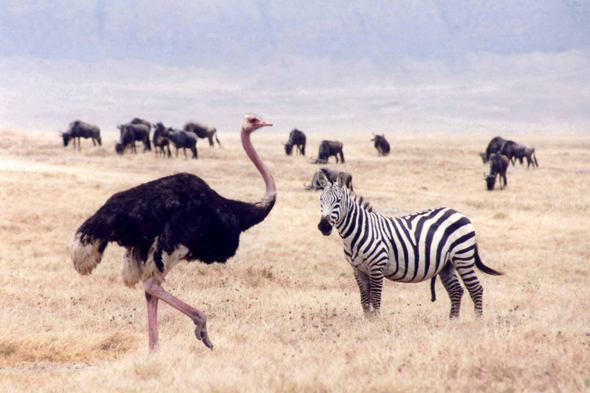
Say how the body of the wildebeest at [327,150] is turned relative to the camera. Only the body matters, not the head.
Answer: to the viewer's left

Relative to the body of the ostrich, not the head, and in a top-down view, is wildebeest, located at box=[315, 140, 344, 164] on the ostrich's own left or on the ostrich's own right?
on the ostrich's own left

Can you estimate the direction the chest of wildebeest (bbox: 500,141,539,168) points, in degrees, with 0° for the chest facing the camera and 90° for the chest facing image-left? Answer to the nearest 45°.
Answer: approximately 90°

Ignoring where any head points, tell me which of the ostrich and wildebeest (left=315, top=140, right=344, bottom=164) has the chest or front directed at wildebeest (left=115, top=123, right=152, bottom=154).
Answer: wildebeest (left=315, top=140, right=344, bottom=164)

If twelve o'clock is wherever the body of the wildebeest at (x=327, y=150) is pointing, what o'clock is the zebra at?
The zebra is roughly at 9 o'clock from the wildebeest.

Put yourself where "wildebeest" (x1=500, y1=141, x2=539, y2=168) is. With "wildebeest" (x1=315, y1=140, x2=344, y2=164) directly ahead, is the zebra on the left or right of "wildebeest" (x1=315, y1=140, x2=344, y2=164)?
left

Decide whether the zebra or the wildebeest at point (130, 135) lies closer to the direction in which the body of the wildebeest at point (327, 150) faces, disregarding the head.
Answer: the wildebeest

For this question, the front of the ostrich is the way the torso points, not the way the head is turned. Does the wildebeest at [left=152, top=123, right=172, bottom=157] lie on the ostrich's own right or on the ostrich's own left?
on the ostrich's own left

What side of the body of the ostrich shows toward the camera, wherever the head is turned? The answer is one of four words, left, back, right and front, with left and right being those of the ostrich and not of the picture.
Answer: right

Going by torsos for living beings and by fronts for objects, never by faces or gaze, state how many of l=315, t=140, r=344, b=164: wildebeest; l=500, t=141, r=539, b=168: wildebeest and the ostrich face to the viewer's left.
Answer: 2

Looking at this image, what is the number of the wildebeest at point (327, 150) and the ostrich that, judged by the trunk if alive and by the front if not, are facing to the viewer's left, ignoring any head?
1

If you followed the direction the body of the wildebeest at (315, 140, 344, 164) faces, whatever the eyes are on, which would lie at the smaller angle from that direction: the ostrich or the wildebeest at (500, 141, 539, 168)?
the ostrich
